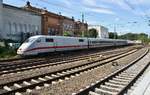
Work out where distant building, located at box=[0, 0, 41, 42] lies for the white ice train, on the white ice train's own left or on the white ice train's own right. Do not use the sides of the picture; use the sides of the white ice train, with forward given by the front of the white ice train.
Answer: on the white ice train's own right

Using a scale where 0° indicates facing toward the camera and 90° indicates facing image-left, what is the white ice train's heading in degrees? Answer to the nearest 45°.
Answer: approximately 45°
